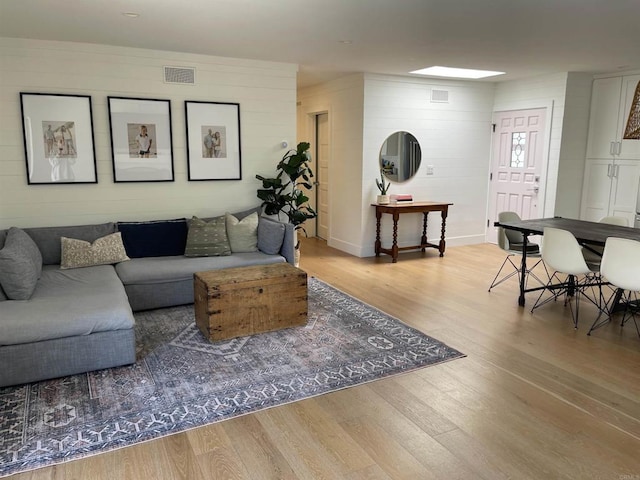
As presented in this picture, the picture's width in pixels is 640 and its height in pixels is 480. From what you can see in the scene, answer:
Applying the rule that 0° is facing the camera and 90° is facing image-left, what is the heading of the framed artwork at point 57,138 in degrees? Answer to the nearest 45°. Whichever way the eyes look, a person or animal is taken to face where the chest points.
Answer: approximately 0°

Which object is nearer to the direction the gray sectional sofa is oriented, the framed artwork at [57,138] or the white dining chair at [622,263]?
the white dining chair

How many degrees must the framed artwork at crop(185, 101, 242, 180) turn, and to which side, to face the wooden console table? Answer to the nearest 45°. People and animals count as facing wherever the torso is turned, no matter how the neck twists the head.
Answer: approximately 90° to its left

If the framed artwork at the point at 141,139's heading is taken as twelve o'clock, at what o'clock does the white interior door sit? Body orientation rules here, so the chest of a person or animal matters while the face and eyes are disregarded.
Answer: The white interior door is roughly at 8 o'clock from the framed artwork.

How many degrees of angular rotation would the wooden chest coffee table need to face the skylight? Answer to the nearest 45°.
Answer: approximately 135° to its left

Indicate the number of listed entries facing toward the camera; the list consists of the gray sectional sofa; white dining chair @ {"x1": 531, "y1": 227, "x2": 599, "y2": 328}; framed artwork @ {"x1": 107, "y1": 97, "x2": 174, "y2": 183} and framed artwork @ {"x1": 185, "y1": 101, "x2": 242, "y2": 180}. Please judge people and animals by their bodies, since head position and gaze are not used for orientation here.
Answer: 3

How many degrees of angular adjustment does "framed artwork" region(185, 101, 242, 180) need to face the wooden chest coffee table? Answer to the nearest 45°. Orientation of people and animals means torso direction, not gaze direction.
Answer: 0° — it already faces it

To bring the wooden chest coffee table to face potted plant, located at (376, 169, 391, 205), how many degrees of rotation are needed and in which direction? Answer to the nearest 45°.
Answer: approximately 135° to its left

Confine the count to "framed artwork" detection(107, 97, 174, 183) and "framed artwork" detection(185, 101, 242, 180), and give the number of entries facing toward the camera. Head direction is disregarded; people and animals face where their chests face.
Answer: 2

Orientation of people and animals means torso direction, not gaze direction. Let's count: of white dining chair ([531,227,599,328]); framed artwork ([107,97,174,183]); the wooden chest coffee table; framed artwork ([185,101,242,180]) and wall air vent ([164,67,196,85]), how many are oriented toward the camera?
4
